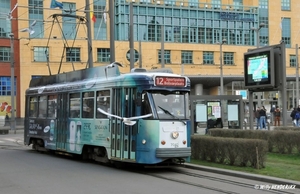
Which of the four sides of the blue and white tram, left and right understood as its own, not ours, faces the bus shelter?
left

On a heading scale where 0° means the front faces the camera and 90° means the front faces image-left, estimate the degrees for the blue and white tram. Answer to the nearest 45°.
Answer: approximately 315°
